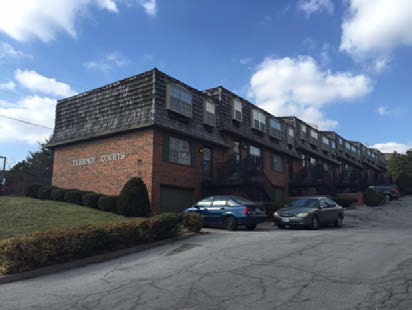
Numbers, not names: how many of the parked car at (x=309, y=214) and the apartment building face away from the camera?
0

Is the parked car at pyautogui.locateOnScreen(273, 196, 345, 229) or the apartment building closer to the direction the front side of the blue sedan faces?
the apartment building

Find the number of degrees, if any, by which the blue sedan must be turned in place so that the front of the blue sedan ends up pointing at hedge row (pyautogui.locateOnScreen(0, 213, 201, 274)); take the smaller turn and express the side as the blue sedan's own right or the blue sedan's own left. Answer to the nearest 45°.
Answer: approximately 90° to the blue sedan's own left

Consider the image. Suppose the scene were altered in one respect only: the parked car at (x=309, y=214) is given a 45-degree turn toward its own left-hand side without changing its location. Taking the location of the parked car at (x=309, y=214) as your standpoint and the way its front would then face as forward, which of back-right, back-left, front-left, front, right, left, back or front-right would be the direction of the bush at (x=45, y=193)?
right

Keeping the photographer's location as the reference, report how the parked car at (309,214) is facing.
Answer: facing the viewer and to the left of the viewer

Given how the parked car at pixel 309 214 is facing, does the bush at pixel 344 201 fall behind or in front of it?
behind

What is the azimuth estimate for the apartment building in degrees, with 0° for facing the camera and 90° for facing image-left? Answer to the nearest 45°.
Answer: approximately 315°

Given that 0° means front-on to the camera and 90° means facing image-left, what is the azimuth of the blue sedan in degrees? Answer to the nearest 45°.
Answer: approximately 135°

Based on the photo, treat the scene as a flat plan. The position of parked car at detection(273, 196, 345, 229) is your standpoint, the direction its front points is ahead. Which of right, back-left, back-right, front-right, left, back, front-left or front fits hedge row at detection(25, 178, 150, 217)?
front-right
